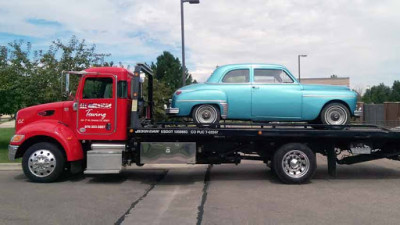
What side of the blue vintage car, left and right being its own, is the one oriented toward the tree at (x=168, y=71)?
left

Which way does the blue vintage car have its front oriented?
to the viewer's right

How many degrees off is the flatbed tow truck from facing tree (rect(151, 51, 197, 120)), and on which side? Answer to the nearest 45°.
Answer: approximately 90° to its right

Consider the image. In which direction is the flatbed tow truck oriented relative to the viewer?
to the viewer's left
